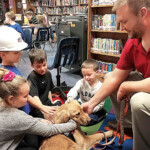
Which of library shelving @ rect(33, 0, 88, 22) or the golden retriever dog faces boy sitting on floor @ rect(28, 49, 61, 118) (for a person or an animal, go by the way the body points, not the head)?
the library shelving

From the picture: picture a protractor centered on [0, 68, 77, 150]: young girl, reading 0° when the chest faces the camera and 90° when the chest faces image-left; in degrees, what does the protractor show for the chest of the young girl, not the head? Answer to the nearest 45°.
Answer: approximately 270°

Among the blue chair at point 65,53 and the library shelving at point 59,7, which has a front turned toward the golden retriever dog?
the library shelving

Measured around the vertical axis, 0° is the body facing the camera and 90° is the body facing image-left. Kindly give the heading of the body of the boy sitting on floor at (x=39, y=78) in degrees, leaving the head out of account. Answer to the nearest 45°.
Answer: approximately 315°

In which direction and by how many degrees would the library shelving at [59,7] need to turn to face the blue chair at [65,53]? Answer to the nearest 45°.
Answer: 0° — it already faces it

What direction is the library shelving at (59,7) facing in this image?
toward the camera

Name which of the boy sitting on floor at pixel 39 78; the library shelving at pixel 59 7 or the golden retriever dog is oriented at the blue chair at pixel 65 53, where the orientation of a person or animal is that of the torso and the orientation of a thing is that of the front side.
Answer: the library shelving
